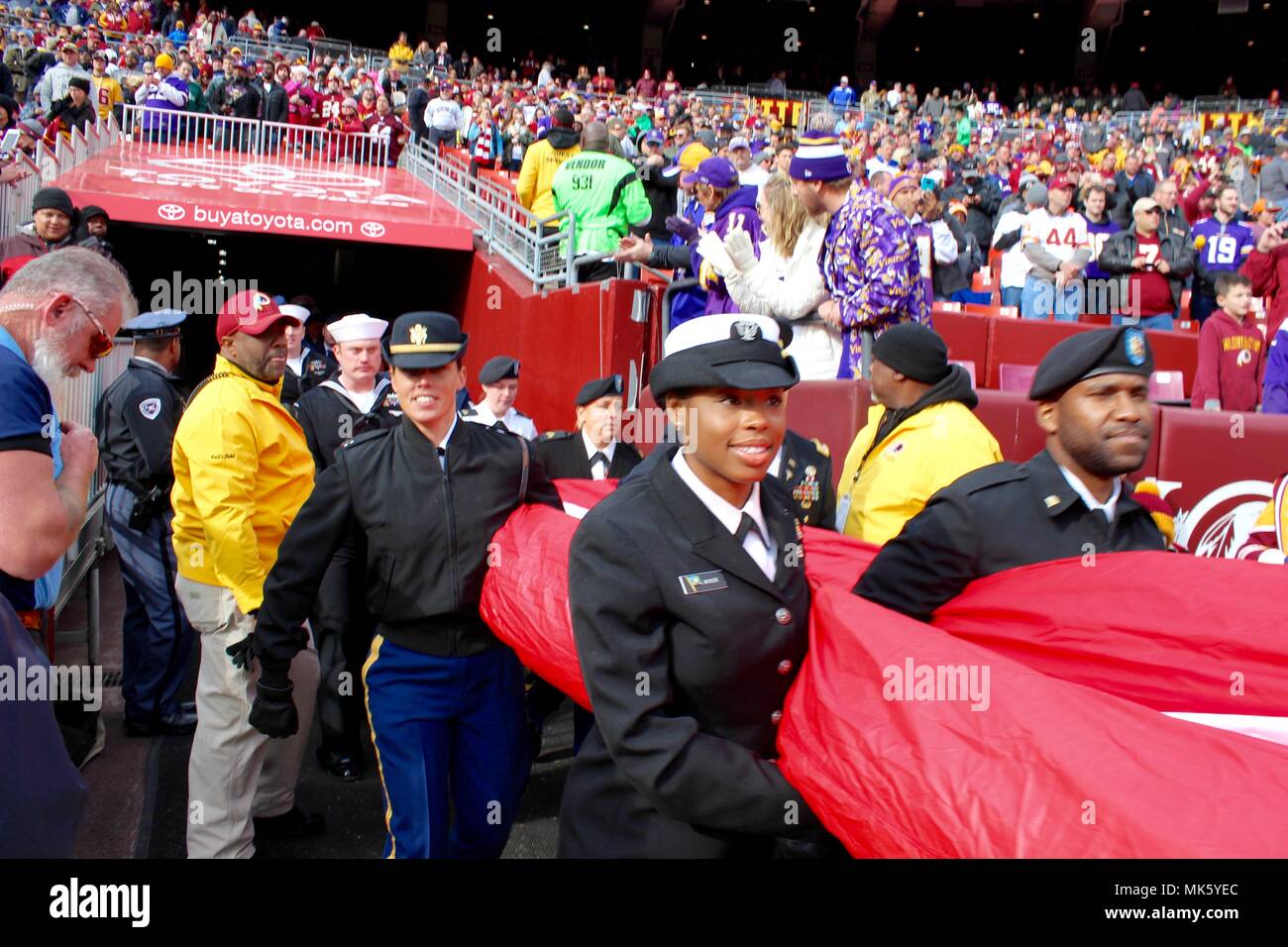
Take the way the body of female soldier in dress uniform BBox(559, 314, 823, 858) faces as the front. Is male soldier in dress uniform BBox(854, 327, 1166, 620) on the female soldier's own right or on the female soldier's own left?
on the female soldier's own left

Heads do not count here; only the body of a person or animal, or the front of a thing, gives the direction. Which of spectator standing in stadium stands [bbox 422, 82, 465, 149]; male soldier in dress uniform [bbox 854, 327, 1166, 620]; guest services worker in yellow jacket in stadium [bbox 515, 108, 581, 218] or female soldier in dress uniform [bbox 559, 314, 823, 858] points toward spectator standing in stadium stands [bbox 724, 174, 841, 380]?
spectator standing in stadium stands [bbox 422, 82, 465, 149]

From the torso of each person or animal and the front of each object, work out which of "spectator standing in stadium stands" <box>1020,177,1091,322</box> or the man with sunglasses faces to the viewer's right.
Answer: the man with sunglasses

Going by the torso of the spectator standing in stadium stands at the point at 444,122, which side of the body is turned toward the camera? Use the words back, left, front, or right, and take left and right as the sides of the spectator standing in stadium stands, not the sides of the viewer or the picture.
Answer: front

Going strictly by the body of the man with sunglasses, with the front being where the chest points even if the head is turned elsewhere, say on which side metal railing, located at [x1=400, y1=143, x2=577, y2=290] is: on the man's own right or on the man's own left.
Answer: on the man's own left

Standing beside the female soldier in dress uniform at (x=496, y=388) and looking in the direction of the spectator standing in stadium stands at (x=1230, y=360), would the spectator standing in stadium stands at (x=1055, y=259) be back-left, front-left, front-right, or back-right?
front-left

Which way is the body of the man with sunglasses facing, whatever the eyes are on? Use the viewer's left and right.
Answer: facing to the right of the viewer

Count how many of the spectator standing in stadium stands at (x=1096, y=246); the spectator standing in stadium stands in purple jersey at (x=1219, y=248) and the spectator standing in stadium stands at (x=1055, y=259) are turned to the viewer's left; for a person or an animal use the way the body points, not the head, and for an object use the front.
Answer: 0

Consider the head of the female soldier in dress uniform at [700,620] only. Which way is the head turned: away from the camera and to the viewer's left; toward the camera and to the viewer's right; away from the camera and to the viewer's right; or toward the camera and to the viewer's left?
toward the camera and to the viewer's right

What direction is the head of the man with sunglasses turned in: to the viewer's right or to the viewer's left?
to the viewer's right

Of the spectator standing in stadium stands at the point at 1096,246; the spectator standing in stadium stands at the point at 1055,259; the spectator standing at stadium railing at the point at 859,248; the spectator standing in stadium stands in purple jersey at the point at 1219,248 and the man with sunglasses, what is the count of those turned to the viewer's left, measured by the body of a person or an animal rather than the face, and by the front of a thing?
1

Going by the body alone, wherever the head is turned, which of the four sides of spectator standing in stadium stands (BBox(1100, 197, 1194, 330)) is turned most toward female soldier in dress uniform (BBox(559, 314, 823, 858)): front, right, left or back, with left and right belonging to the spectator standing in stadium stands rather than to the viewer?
front
